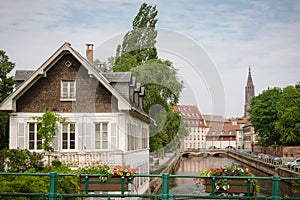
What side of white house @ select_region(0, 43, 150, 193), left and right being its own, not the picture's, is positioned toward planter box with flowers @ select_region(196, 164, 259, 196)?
front

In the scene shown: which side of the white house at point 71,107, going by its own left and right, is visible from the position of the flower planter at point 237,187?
front

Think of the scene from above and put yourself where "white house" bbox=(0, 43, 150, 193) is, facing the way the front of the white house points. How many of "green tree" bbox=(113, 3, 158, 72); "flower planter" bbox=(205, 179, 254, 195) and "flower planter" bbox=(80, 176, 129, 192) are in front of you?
2

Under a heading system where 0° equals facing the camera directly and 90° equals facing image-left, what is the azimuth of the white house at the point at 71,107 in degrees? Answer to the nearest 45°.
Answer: approximately 0°

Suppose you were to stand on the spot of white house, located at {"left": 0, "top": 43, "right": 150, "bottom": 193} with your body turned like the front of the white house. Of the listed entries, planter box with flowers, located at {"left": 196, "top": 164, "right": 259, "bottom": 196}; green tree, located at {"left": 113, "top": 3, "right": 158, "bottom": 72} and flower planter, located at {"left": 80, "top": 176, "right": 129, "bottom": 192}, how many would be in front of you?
2

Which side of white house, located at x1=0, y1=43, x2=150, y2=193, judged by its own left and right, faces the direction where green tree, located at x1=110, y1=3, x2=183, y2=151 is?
back

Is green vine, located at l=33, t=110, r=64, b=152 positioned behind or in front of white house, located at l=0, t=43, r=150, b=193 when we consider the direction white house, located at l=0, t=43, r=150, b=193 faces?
in front

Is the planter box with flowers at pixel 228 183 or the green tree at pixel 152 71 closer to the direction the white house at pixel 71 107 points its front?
the planter box with flowers

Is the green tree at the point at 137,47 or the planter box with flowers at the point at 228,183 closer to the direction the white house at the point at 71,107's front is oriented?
the planter box with flowers
